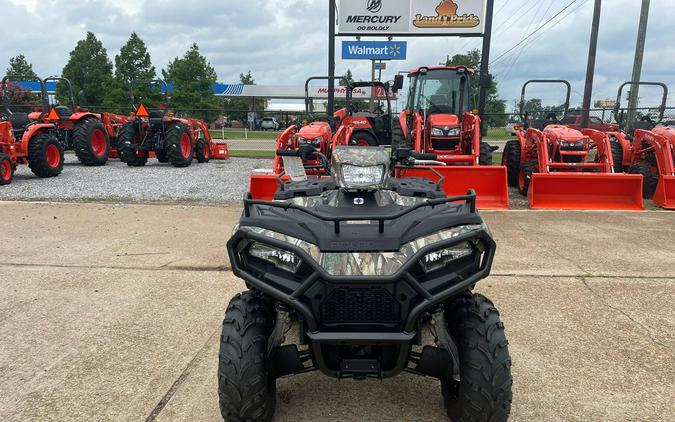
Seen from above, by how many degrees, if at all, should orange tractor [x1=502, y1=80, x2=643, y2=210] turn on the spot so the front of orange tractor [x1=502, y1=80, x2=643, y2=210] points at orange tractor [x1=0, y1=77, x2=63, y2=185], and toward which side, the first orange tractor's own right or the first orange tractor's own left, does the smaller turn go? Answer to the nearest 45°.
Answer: approximately 135° to the first orange tractor's own right

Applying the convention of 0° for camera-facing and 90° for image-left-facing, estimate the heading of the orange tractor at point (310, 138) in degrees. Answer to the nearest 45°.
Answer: approximately 45°

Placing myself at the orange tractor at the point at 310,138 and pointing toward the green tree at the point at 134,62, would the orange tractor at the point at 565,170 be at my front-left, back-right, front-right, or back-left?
back-right

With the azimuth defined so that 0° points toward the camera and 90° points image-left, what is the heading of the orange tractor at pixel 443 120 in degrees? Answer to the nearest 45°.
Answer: approximately 0°

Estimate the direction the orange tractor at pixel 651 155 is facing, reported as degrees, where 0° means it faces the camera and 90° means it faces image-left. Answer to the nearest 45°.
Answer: approximately 315°

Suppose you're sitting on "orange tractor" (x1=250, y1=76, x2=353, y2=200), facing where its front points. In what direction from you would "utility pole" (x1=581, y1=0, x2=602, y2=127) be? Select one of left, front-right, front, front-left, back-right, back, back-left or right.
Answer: back

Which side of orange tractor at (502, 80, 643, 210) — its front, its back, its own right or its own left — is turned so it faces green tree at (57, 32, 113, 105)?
back

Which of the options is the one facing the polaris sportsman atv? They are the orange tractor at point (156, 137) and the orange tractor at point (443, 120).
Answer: the orange tractor at point (443, 120)
